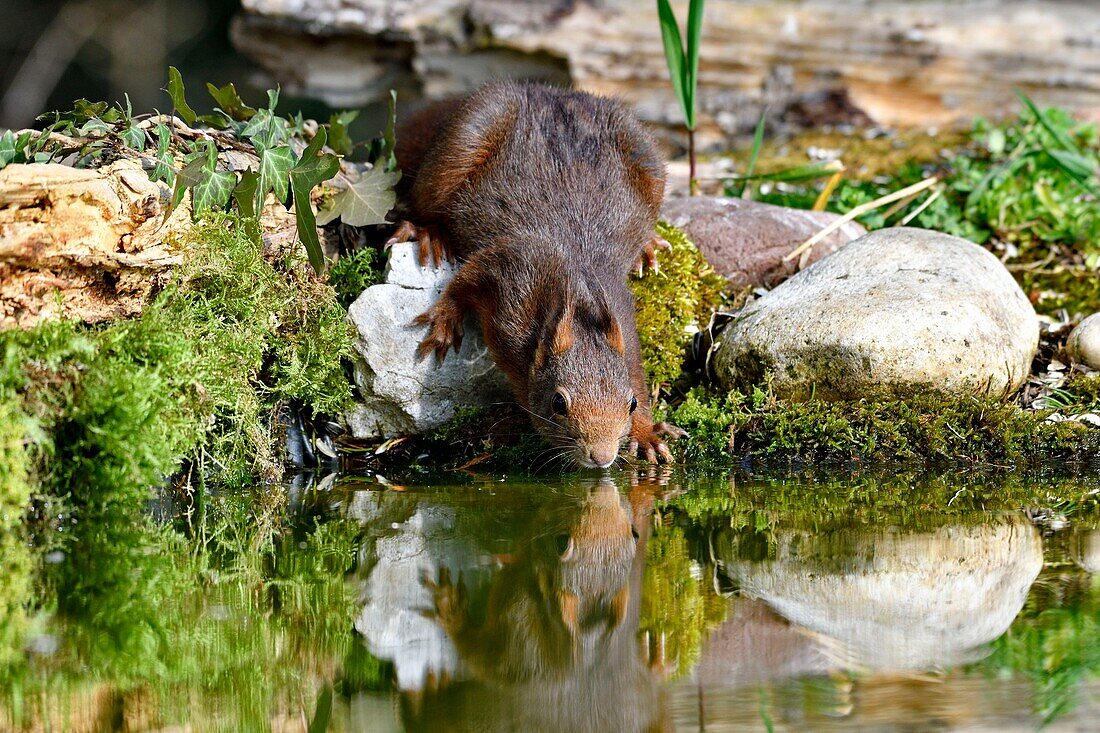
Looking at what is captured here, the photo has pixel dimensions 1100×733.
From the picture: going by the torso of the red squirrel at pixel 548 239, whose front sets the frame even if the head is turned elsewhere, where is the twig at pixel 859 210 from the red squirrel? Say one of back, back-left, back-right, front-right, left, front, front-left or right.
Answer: back-left

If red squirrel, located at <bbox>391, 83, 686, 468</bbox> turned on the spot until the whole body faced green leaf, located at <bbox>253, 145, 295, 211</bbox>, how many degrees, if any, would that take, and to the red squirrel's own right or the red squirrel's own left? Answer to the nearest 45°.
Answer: approximately 90° to the red squirrel's own right

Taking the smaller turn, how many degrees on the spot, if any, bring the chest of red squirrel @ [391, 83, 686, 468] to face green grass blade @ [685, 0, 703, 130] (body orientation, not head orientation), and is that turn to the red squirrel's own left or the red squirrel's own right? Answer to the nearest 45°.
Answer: approximately 135° to the red squirrel's own left

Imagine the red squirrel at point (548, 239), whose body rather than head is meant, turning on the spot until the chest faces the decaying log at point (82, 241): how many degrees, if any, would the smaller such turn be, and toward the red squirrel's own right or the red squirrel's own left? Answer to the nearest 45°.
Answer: approximately 45° to the red squirrel's own right

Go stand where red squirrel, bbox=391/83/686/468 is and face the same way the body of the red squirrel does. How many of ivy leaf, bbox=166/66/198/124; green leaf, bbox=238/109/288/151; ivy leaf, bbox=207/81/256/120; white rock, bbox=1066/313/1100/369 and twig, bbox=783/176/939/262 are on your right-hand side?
3

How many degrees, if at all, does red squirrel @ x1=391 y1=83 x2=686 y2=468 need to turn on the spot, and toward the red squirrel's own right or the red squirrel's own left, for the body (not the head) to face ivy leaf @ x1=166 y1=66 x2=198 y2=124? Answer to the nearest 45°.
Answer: approximately 90° to the red squirrel's own right

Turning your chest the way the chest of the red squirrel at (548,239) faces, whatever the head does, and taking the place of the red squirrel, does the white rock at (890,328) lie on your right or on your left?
on your left

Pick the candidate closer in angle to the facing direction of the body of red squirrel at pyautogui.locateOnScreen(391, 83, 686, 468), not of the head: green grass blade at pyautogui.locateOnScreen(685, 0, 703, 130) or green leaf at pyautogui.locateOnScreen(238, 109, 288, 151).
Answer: the green leaf

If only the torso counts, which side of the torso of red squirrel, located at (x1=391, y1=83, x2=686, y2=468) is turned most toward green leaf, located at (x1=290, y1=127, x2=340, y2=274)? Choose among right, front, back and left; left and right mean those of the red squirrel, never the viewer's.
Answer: right

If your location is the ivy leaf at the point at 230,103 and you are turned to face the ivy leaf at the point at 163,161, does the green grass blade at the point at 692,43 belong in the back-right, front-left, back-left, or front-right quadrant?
back-left

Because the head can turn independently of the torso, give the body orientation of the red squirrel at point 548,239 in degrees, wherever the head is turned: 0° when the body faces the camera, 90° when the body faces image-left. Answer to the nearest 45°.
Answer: approximately 0°
